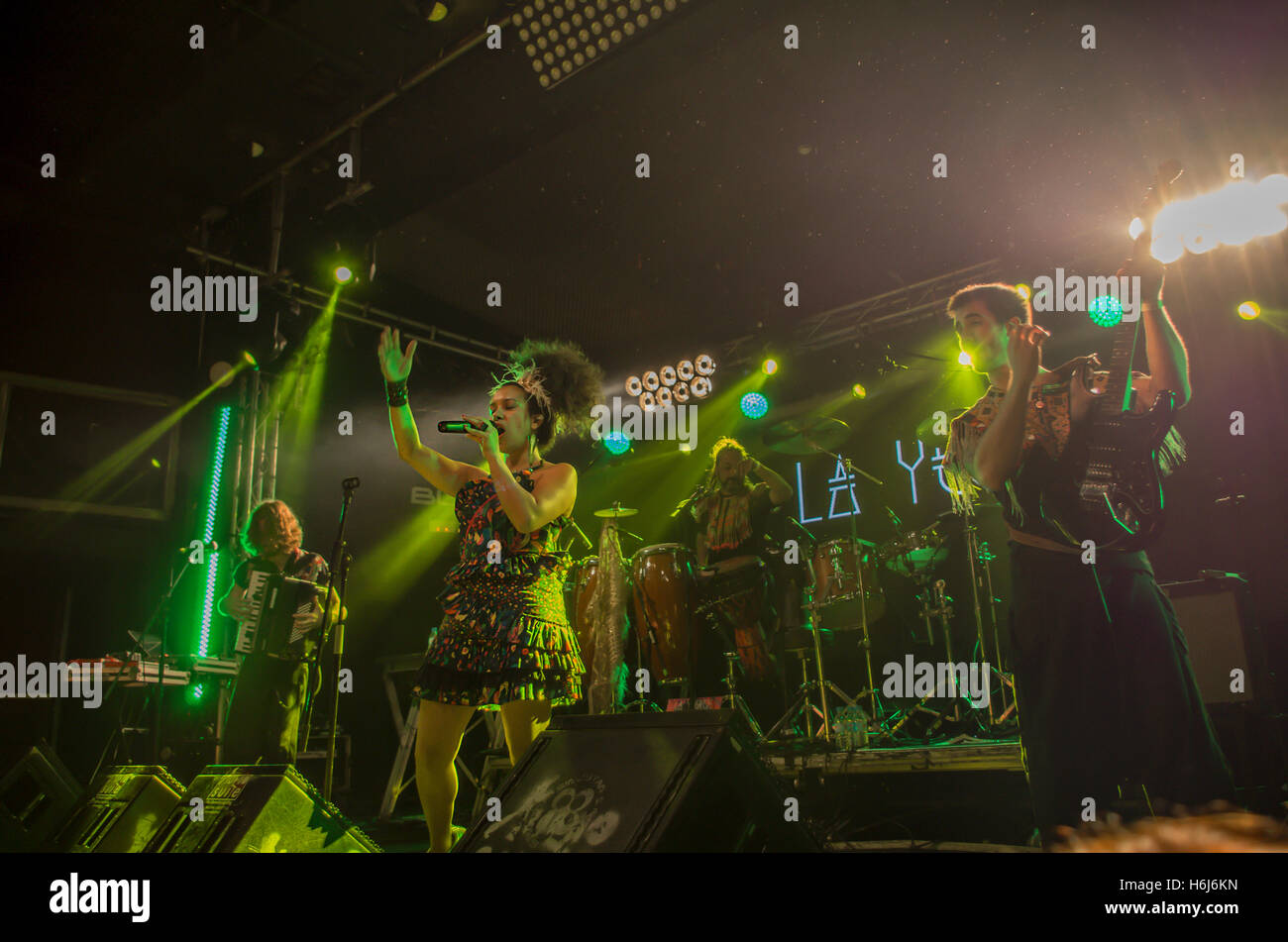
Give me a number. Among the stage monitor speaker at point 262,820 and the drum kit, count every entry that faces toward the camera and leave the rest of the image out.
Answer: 1

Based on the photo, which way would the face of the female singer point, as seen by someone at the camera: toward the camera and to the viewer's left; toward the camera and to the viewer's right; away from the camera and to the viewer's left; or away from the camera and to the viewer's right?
toward the camera and to the viewer's left

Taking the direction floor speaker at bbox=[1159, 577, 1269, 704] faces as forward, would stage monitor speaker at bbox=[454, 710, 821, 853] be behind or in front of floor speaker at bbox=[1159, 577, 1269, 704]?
in front

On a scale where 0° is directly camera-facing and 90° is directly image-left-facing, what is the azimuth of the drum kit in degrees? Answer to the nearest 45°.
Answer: approximately 0°

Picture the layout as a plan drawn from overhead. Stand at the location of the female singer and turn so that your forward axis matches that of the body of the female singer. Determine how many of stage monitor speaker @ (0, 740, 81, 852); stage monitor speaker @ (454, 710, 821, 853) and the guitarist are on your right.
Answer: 1

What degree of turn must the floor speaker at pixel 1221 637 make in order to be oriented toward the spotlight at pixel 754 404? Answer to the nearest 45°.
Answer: approximately 90° to its right

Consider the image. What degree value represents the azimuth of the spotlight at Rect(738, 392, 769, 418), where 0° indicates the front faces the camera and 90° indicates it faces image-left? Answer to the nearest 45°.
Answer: approximately 0°

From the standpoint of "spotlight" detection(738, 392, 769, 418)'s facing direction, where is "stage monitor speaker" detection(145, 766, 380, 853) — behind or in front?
in front

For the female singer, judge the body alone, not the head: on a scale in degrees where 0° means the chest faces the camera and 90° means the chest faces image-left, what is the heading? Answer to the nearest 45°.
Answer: approximately 45°
